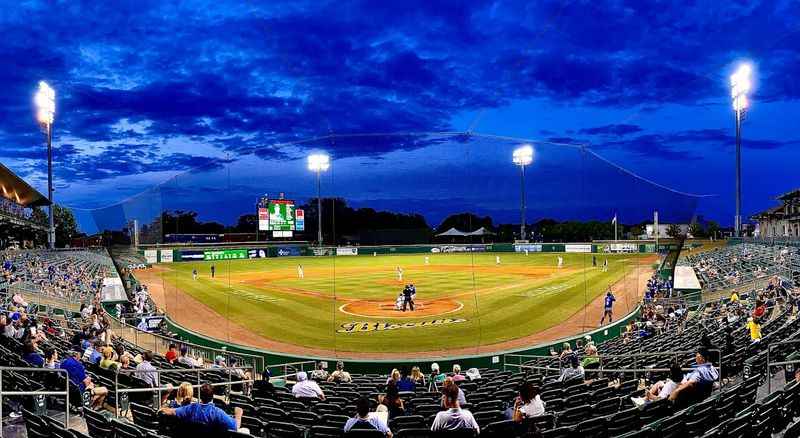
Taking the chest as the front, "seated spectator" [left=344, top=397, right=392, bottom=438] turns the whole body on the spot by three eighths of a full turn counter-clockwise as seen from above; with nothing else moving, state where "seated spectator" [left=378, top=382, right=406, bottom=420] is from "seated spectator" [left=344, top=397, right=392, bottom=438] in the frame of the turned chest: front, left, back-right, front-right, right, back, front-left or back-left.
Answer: back-right

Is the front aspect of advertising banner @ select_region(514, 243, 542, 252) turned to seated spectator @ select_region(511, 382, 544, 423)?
yes

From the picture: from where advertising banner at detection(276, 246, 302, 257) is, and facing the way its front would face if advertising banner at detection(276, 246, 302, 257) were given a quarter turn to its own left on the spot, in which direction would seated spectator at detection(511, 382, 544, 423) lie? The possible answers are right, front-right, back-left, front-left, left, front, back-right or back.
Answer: right

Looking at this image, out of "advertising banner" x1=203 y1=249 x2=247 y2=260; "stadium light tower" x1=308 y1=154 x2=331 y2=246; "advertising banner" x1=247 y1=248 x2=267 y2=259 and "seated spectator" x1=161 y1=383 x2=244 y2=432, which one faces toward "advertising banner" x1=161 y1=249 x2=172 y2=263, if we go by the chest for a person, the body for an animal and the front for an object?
the seated spectator

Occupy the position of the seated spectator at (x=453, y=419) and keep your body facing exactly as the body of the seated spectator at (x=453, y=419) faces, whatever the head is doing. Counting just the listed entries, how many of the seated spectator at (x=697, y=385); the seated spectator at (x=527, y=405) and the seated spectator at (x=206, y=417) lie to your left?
1

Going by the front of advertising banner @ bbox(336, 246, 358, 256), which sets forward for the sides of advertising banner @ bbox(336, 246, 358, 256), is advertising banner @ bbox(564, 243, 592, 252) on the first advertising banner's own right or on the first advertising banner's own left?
on the first advertising banner's own left

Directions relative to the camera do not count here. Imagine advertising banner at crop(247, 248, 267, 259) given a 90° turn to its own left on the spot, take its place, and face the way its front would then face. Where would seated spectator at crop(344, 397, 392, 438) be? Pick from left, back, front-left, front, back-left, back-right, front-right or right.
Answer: right

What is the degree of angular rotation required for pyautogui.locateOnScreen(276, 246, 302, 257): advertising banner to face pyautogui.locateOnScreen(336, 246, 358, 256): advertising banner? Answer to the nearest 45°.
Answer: approximately 45° to its left

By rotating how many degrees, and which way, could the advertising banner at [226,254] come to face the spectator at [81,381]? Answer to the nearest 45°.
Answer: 0° — it already faces them

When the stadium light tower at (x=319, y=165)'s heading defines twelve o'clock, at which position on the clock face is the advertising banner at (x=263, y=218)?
The advertising banner is roughly at 4 o'clock from the stadium light tower.

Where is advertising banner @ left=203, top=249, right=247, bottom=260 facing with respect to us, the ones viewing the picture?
facing the viewer

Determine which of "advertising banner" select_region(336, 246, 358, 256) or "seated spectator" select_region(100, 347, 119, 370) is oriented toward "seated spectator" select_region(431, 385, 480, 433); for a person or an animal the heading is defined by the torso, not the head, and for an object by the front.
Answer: the advertising banner

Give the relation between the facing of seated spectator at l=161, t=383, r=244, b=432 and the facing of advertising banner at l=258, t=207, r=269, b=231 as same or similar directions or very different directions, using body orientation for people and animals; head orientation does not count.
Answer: very different directions

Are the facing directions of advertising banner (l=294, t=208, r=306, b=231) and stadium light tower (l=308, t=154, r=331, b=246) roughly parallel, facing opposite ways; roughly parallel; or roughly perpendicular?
roughly parallel

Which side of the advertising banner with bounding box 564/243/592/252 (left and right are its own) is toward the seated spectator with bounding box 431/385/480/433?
front

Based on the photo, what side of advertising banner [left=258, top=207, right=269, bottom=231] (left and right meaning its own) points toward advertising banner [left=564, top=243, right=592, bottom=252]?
left

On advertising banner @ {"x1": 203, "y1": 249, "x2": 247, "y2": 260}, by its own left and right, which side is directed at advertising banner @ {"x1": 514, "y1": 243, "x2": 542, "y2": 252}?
left

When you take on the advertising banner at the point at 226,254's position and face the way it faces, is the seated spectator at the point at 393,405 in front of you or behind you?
in front

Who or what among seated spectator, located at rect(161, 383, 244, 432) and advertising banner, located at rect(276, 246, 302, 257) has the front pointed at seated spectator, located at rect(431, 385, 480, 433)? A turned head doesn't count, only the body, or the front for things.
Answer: the advertising banner

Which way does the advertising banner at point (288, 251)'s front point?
toward the camera

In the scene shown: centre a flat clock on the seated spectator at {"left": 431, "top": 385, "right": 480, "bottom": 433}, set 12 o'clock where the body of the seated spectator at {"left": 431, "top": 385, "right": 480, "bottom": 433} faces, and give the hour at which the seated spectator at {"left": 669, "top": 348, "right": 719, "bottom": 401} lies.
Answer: the seated spectator at {"left": 669, "top": 348, "right": 719, "bottom": 401} is roughly at 2 o'clock from the seated spectator at {"left": 431, "top": 385, "right": 480, "bottom": 433}.

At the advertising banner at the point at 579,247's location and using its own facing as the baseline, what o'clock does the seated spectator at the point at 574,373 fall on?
The seated spectator is roughly at 12 o'clock from the advertising banner.
